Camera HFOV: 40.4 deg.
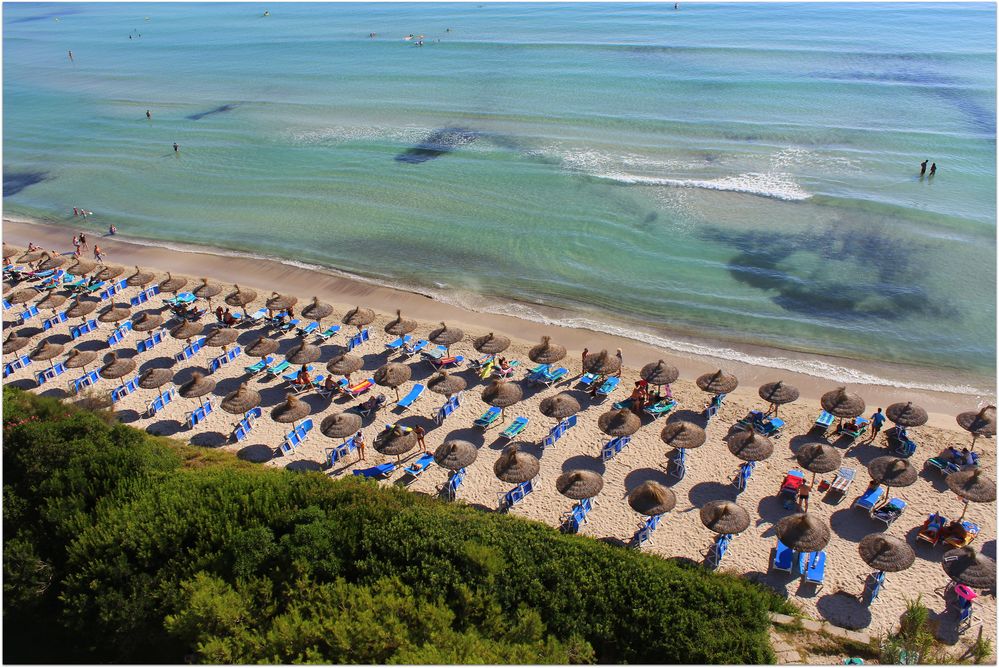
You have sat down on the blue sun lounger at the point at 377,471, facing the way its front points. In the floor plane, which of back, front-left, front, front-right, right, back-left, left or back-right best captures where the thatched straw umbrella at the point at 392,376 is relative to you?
right

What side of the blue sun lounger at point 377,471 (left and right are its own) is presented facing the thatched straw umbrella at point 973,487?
back
